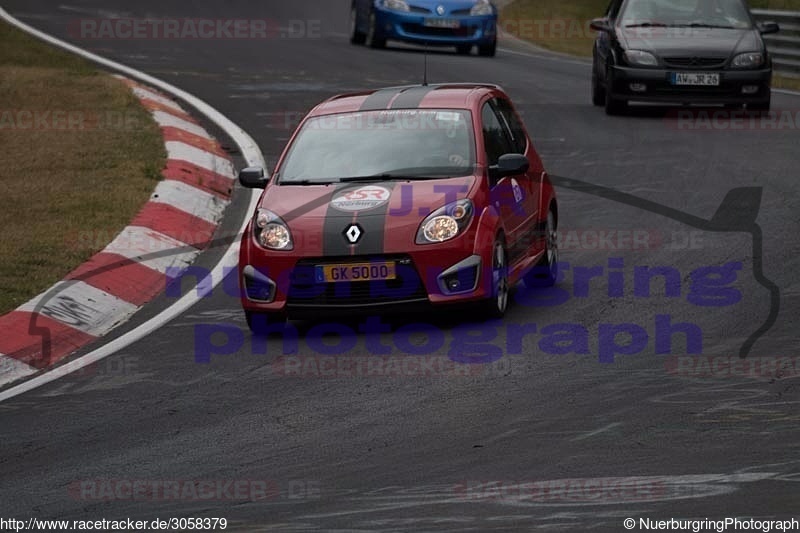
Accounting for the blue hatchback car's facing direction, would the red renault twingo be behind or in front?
in front

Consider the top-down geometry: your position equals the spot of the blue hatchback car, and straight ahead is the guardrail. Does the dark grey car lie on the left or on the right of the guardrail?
right

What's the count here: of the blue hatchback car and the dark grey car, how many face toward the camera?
2

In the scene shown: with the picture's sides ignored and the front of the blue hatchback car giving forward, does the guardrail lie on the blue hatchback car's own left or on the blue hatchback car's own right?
on the blue hatchback car's own left

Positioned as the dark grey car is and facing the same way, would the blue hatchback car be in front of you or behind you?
behind

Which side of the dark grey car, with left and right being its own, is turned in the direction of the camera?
front

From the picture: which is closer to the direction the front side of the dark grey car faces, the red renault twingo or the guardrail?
the red renault twingo

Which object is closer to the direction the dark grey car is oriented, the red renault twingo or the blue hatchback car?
the red renault twingo

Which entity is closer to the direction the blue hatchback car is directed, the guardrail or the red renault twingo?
the red renault twingo

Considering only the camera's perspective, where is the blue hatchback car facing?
facing the viewer

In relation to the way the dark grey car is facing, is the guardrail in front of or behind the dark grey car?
behind

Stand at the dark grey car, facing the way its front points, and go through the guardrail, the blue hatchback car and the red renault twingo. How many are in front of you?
1
